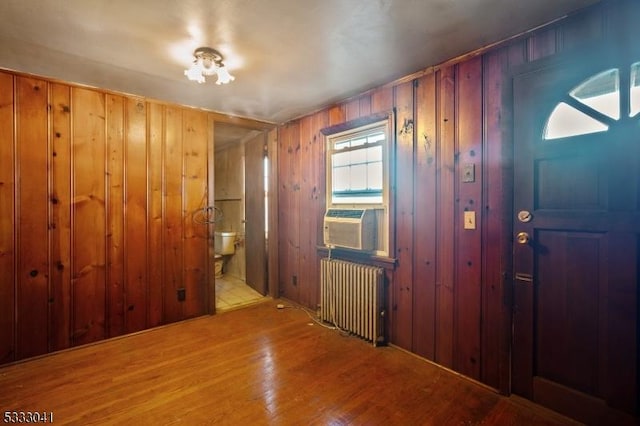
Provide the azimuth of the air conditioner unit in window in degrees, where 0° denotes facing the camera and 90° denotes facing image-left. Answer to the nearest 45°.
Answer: approximately 45°

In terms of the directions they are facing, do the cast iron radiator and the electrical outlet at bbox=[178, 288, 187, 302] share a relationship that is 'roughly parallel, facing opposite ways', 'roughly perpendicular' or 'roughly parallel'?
roughly perpendicular

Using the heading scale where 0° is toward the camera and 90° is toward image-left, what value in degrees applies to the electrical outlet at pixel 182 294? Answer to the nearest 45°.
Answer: approximately 0°

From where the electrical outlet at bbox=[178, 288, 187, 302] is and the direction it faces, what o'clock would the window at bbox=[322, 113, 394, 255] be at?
The window is roughly at 10 o'clock from the electrical outlet.

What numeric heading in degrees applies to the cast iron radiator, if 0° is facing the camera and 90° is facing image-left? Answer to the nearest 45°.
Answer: approximately 45°

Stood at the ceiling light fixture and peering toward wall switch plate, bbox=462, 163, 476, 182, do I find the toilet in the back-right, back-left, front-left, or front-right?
back-left
